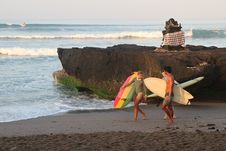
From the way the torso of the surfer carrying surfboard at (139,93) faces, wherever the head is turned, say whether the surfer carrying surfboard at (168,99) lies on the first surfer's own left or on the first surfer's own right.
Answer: on the first surfer's own left

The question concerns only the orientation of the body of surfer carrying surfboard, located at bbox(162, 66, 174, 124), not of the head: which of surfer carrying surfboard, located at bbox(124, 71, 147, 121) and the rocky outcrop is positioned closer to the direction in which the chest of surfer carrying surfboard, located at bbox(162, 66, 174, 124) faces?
the surfer carrying surfboard

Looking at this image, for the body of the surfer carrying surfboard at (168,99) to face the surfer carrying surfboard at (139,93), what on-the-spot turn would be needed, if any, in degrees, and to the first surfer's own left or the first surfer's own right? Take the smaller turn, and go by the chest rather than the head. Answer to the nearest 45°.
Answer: approximately 45° to the first surfer's own right
